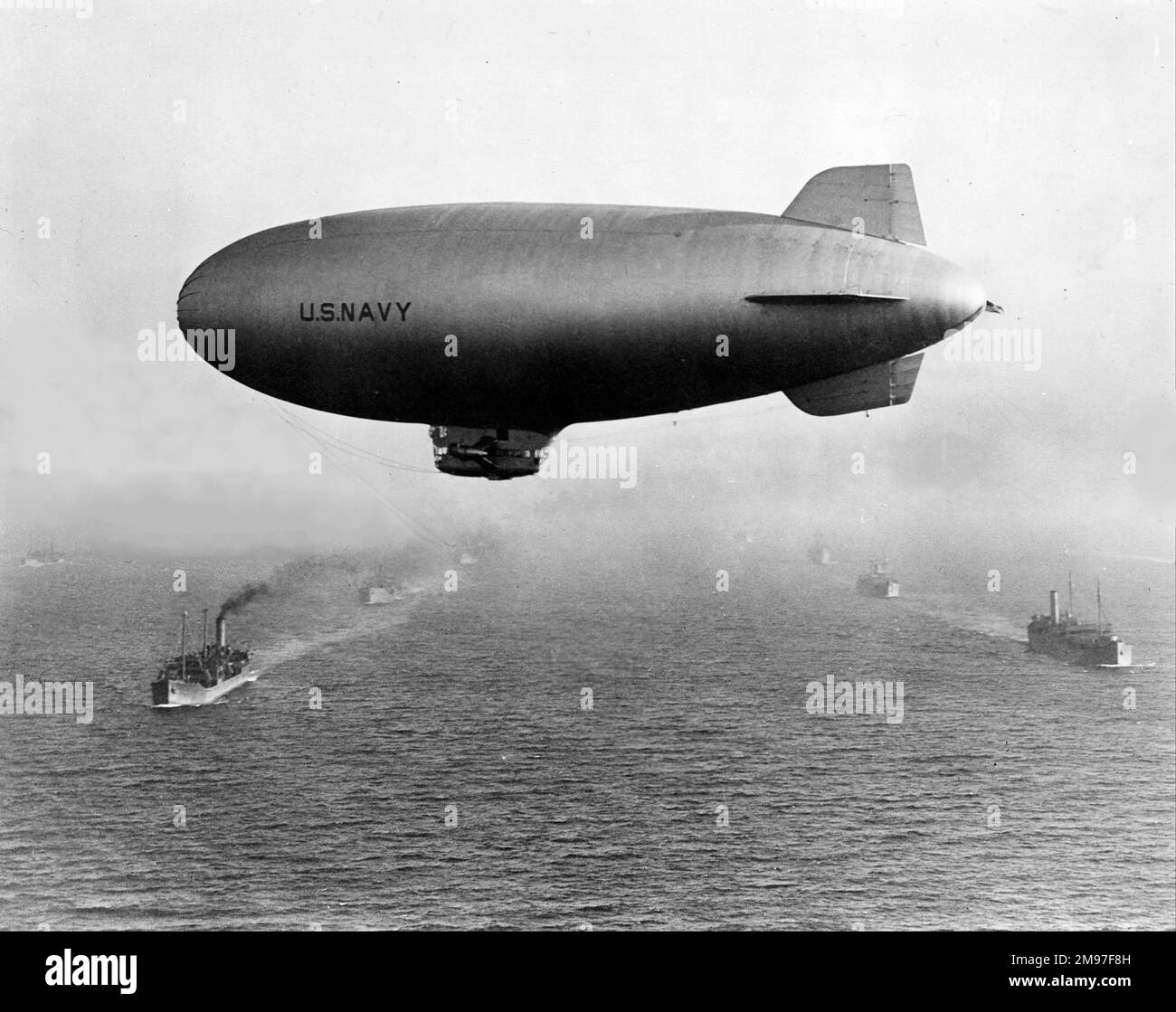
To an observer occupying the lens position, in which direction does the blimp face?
facing to the left of the viewer
